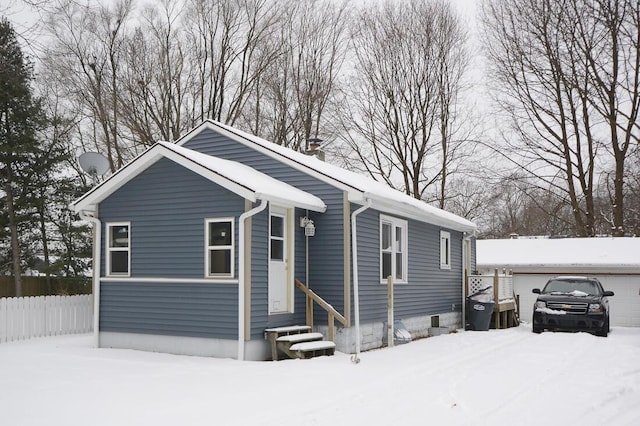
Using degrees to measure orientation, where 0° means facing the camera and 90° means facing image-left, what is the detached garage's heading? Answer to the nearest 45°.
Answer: approximately 0°

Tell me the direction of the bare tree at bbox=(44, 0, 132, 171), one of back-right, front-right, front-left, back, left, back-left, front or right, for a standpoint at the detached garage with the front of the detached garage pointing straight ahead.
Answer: right

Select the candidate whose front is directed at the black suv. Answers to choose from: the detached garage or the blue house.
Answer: the detached garage

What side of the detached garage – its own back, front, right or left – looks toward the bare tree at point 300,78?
right

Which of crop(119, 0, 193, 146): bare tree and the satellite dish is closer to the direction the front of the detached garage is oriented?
the satellite dish

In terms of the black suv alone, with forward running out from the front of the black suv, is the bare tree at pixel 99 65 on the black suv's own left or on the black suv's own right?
on the black suv's own right

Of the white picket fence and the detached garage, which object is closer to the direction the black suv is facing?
the white picket fence

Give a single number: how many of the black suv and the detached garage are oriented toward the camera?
2
